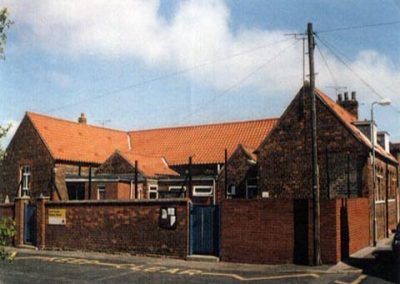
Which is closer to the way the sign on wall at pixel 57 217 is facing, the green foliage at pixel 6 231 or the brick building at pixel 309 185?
the green foliage

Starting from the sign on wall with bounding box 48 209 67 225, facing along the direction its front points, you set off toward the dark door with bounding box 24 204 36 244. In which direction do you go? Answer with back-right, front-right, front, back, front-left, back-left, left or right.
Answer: back-right

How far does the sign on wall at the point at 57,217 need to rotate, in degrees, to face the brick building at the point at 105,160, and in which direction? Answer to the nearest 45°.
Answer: approximately 180°

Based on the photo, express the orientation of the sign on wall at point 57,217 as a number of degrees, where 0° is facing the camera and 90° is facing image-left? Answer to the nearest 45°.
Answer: approximately 0°

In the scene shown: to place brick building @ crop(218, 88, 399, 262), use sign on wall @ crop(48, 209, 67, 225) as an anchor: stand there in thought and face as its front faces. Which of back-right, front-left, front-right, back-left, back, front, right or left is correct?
left

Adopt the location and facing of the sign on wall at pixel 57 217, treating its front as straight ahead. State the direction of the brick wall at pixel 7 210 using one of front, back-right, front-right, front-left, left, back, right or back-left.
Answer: back-right

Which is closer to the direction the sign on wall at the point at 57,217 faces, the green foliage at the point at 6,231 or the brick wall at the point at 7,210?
the green foliage
